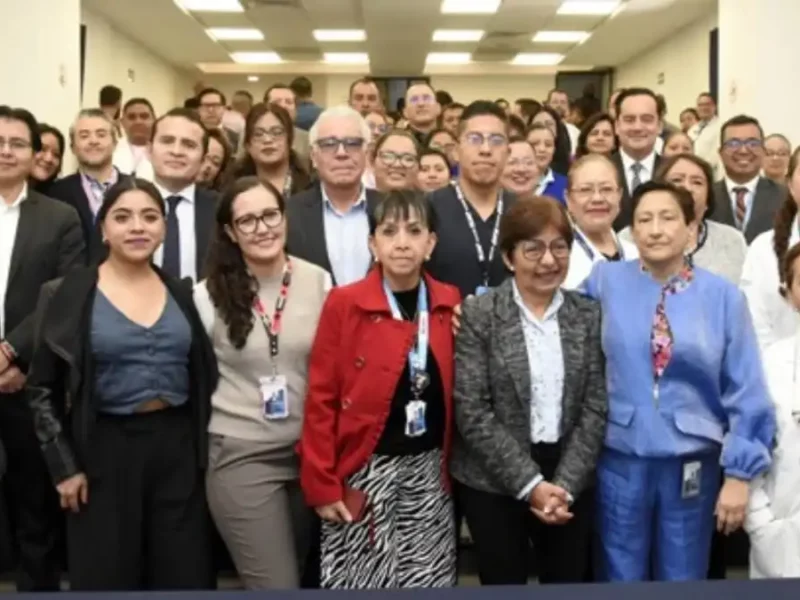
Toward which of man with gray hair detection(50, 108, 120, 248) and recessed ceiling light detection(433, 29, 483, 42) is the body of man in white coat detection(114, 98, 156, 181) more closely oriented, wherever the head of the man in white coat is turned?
the man with gray hair

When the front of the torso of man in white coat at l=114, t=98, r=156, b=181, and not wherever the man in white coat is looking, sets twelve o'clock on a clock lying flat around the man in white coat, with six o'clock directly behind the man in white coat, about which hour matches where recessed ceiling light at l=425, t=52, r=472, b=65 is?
The recessed ceiling light is roughly at 7 o'clock from the man in white coat.

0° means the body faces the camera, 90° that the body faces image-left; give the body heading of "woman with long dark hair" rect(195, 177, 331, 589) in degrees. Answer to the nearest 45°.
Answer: approximately 315°

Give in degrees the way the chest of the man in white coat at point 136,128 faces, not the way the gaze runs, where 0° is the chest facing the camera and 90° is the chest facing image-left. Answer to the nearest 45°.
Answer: approximately 0°

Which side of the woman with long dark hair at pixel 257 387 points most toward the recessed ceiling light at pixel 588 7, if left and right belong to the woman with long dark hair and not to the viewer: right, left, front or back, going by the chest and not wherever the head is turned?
left
